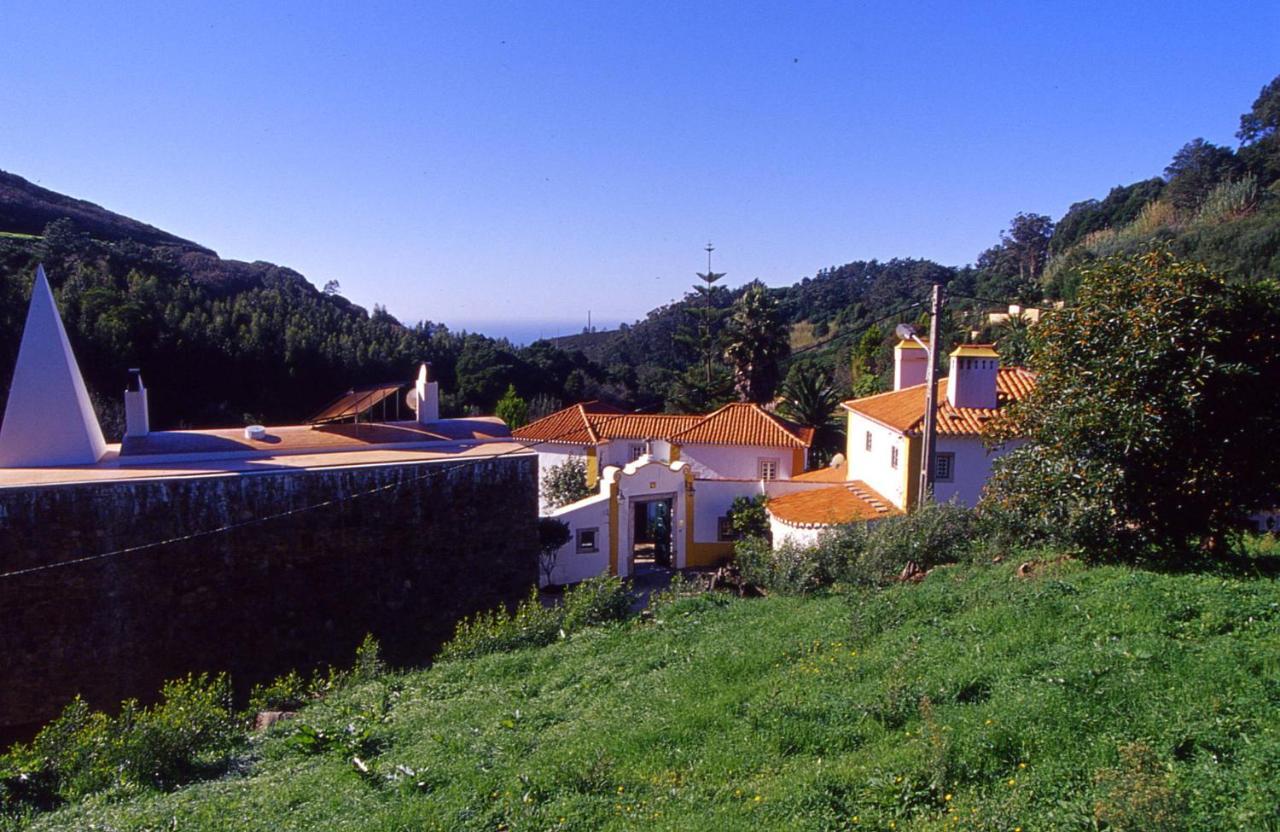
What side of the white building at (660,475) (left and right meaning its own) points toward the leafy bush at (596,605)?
front

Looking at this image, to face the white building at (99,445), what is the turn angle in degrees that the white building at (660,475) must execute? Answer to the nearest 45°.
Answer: approximately 45° to its right

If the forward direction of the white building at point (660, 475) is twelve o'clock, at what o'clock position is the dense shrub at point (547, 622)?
The dense shrub is roughly at 12 o'clock from the white building.

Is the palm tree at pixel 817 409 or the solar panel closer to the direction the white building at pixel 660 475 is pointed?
the solar panel

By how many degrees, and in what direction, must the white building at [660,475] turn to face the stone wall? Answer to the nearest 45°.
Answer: approximately 45° to its right

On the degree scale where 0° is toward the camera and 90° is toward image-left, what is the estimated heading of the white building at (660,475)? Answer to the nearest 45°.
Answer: approximately 0°

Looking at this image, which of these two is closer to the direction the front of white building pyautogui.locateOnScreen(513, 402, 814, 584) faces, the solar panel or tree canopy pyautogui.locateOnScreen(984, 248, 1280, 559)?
the tree canopy

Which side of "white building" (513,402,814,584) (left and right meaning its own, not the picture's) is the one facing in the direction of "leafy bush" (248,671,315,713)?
front

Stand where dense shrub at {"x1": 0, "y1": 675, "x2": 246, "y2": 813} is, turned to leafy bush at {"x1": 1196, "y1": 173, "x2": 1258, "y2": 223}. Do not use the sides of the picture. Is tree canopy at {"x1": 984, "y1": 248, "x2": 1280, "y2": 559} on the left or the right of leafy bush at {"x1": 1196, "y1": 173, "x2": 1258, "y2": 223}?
right

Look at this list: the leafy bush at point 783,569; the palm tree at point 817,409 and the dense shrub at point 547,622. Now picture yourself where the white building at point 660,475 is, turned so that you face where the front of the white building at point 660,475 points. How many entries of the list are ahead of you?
2

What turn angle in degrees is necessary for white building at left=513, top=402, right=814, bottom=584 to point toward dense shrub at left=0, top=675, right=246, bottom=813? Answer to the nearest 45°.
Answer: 0° — it already faces it

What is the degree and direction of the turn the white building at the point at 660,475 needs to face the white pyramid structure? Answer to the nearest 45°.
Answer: approximately 45° to its right

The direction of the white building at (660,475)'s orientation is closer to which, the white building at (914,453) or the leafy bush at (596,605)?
the leafy bush

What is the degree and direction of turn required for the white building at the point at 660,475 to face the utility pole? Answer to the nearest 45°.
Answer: approximately 45° to its left

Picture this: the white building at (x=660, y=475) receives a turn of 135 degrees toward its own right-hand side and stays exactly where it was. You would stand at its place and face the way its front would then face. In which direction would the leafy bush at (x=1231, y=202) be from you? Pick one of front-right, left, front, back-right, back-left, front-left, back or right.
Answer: right
